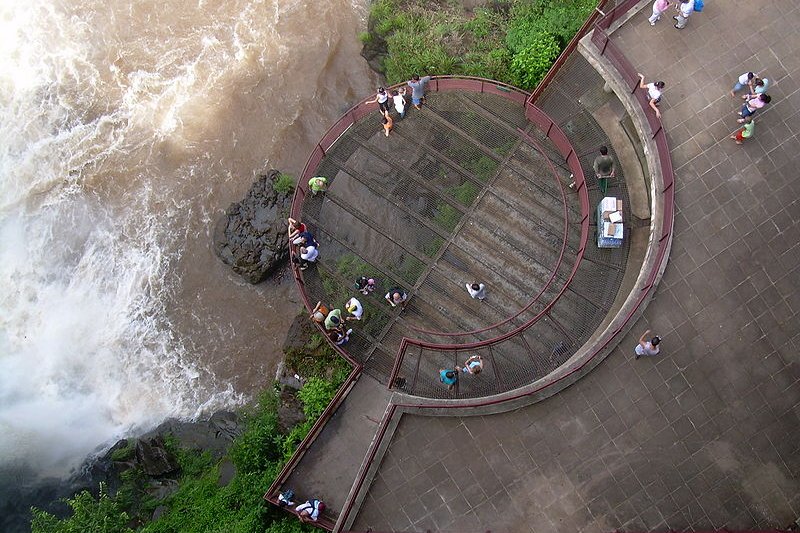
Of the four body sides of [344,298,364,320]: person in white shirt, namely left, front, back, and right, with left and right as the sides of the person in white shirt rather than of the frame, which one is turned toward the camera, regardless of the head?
left

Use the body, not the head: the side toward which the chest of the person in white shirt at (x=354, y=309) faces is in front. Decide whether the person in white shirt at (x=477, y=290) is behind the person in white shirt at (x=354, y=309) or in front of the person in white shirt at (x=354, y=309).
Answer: behind

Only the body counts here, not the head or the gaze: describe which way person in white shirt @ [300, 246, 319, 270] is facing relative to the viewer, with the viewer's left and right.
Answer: facing to the left of the viewer

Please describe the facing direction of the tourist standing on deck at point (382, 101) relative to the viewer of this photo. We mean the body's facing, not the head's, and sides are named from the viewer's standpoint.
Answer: facing away from the viewer and to the left of the viewer

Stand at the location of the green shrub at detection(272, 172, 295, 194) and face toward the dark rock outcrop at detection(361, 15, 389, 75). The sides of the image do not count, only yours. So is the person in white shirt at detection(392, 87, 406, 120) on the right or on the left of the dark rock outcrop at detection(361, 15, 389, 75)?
right

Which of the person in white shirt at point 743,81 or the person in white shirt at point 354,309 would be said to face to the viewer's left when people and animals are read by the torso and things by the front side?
the person in white shirt at point 354,309

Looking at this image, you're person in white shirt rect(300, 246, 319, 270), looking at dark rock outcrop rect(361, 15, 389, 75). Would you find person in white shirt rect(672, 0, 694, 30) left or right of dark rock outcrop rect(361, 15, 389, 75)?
right
